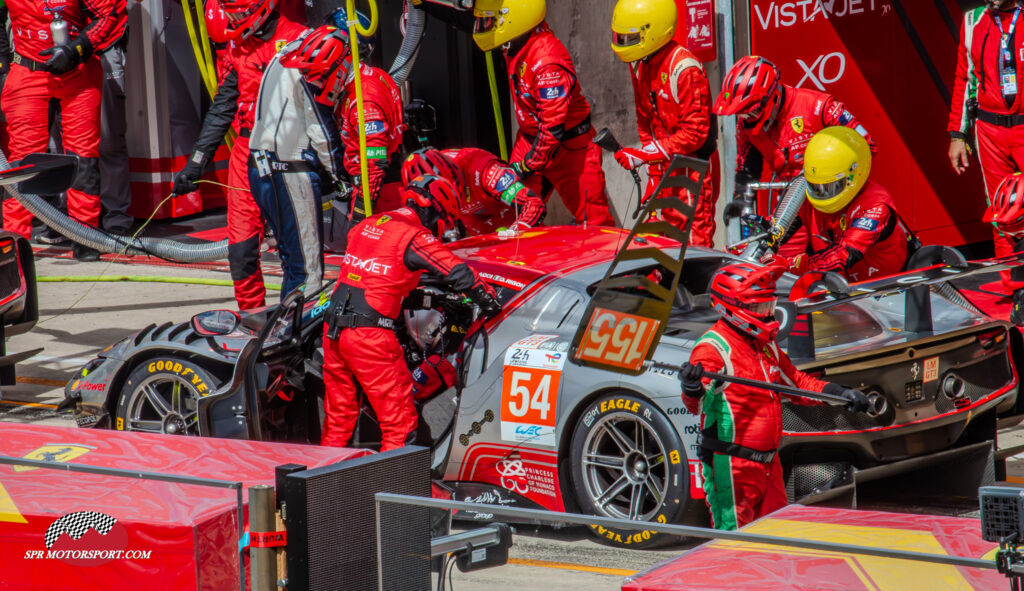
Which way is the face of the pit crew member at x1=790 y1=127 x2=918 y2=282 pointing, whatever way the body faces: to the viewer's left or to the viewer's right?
to the viewer's left

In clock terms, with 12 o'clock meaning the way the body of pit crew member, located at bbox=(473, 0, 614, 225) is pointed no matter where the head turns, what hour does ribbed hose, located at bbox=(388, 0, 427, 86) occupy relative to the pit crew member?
The ribbed hose is roughly at 2 o'clock from the pit crew member.

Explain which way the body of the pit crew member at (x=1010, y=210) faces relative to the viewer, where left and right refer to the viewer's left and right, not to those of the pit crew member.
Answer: facing to the left of the viewer

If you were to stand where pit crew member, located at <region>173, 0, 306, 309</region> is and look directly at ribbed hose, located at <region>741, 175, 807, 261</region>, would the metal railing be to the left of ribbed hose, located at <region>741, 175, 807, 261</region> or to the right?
right

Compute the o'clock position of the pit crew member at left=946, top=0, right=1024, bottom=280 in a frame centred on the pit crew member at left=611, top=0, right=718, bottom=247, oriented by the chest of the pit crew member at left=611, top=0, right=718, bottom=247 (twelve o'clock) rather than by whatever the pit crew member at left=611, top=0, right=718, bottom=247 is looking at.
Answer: the pit crew member at left=946, top=0, right=1024, bottom=280 is roughly at 7 o'clock from the pit crew member at left=611, top=0, right=718, bottom=247.

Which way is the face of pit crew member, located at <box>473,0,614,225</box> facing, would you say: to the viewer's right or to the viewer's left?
to the viewer's left

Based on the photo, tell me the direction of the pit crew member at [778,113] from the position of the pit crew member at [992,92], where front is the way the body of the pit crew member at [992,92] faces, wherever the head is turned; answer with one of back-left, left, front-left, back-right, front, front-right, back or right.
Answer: front-right

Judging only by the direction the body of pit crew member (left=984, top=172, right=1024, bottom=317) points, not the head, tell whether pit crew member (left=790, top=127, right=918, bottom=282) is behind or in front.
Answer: in front

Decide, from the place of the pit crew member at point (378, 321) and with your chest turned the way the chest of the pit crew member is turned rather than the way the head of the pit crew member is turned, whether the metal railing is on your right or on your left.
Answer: on your right

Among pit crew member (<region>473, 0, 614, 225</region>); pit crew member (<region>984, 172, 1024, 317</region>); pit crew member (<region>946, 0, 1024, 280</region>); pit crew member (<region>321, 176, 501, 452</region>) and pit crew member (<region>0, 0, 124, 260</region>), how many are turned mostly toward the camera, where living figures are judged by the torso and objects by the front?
2

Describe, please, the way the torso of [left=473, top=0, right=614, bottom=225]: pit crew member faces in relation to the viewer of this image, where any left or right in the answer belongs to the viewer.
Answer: facing to the left of the viewer

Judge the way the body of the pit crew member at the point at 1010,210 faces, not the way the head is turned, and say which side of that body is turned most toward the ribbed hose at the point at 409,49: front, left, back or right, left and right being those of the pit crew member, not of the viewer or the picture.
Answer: front

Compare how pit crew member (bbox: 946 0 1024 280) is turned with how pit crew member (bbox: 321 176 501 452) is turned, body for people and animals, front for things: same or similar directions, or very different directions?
very different directions

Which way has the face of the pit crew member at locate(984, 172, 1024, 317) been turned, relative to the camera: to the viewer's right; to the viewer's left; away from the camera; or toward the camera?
to the viewer's left

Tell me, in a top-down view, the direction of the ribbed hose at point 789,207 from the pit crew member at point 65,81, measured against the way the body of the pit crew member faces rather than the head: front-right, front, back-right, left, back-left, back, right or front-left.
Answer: front-left

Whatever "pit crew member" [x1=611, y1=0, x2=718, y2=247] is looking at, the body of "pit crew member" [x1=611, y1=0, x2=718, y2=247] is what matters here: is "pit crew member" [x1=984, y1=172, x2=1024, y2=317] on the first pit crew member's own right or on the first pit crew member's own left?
on the first pit crew member's own left

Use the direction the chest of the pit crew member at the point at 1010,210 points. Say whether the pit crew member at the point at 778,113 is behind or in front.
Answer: in front

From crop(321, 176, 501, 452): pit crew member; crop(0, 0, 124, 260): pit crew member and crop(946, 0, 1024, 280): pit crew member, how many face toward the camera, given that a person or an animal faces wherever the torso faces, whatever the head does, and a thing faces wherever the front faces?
2
